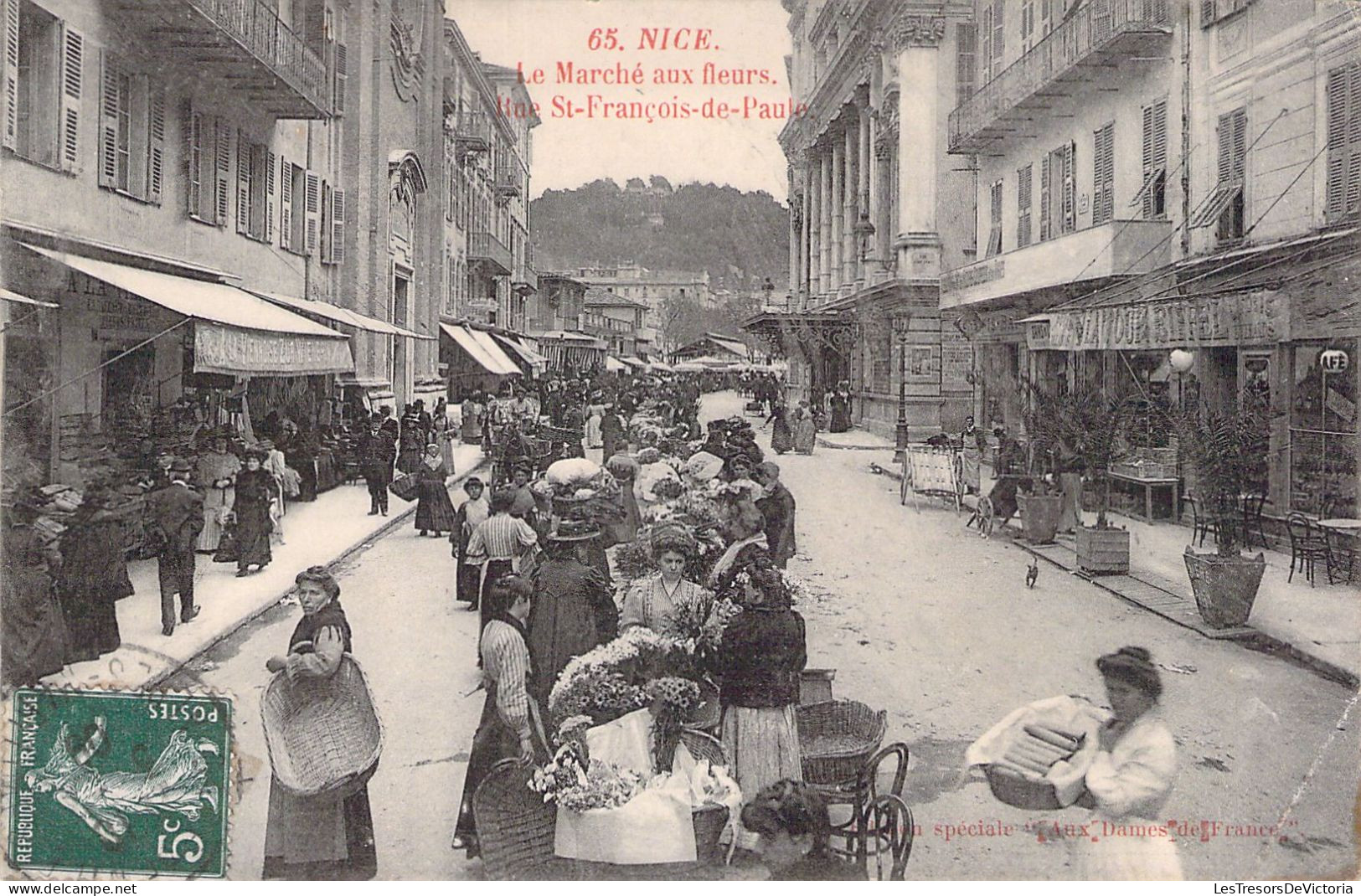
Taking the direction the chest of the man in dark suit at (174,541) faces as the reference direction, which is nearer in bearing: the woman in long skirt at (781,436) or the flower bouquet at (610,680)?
the woman in long skirt

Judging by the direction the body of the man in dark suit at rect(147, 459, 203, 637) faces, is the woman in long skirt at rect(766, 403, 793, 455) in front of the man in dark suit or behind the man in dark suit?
in front

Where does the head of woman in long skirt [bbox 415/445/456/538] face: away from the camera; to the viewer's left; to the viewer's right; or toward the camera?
toward the camera

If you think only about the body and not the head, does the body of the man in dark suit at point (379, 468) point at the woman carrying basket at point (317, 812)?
yes

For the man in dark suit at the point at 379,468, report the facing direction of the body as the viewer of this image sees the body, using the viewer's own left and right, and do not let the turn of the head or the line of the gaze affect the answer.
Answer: facing the viewer

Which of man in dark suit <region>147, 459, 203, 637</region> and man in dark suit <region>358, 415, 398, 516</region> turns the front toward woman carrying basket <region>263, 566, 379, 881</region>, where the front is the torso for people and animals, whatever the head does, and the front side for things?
man in dark suit <region>358, 415, 398, 516</region>

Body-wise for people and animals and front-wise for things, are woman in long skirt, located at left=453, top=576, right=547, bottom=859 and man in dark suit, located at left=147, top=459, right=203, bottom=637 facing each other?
no

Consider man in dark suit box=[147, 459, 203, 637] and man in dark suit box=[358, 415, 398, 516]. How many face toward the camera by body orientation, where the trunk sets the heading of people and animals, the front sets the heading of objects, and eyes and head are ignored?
1

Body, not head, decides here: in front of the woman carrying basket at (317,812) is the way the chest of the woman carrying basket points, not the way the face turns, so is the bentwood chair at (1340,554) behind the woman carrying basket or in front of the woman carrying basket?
behind

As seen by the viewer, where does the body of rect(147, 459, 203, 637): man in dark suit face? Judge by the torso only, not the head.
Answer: away from the camera

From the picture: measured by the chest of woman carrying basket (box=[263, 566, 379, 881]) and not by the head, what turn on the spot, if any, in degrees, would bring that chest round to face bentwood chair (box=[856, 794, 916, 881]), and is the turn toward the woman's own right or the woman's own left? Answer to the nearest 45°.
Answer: approximately 135° to the woman's own left

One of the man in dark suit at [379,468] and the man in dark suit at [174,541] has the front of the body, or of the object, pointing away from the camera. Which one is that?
the man in dark suit at [174,541]
